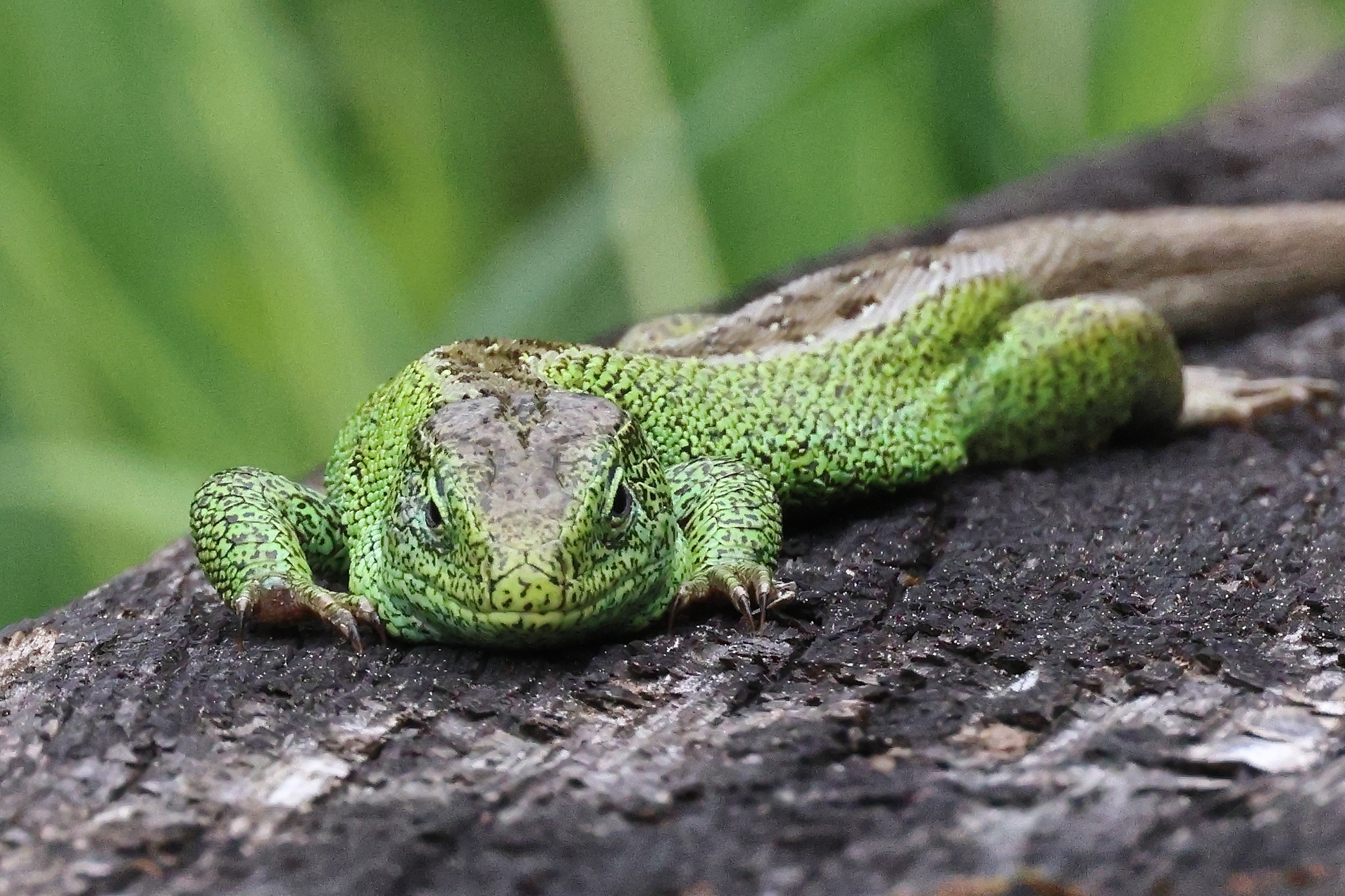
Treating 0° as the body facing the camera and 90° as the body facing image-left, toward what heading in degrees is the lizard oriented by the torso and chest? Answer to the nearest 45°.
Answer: approximately 45°
